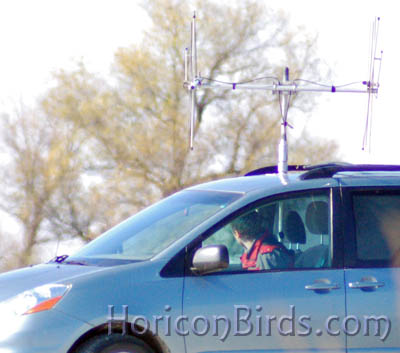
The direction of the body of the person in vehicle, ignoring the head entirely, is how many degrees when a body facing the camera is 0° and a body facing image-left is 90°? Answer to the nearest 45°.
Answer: approximately 90°

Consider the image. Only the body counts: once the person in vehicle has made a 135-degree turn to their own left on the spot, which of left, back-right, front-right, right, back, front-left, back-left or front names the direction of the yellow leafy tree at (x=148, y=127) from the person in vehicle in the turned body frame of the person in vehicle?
back-left
